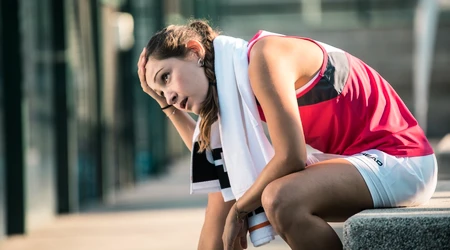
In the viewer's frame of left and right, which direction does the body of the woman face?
facing to the left of the viewer
